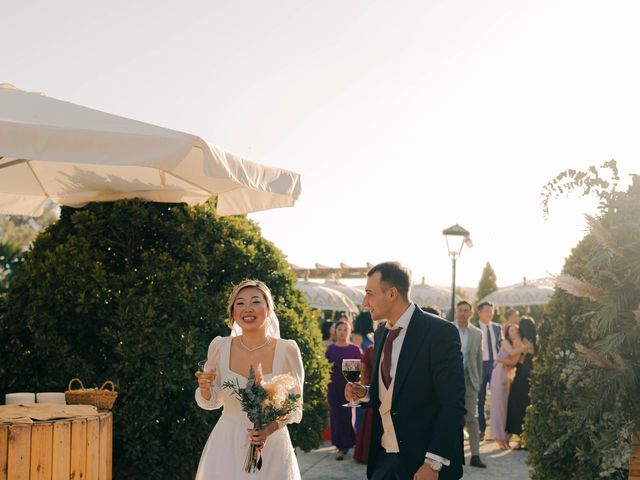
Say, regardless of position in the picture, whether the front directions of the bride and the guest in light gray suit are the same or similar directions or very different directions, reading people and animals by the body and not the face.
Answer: same or similar directions

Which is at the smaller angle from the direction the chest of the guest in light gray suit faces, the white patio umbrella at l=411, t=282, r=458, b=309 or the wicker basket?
the wicker basket

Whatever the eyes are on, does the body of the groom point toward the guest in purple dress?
no

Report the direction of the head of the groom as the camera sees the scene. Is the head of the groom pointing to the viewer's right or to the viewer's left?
to the viewer's left

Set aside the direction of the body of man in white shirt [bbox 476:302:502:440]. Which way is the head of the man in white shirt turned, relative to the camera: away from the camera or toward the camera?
toward the camera

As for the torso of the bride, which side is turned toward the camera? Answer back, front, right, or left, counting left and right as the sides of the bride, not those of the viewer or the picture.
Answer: front

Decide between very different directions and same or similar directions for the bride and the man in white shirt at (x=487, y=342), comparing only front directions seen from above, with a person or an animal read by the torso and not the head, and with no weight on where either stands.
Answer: same or similar directions

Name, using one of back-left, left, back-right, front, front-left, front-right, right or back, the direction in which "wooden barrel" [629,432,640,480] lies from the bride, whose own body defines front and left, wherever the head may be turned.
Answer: left

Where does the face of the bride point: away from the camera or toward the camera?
toward the camera

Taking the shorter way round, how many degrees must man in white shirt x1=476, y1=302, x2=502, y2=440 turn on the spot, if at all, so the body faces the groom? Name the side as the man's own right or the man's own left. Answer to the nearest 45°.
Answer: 0° — they already face them

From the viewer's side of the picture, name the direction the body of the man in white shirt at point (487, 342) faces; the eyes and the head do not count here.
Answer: toward the camera

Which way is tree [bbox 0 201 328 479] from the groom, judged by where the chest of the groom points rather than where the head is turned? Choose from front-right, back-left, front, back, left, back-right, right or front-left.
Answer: right

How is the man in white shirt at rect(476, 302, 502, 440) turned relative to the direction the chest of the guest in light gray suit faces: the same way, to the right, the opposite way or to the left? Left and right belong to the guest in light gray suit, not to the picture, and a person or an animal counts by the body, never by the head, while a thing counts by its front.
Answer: the same way
